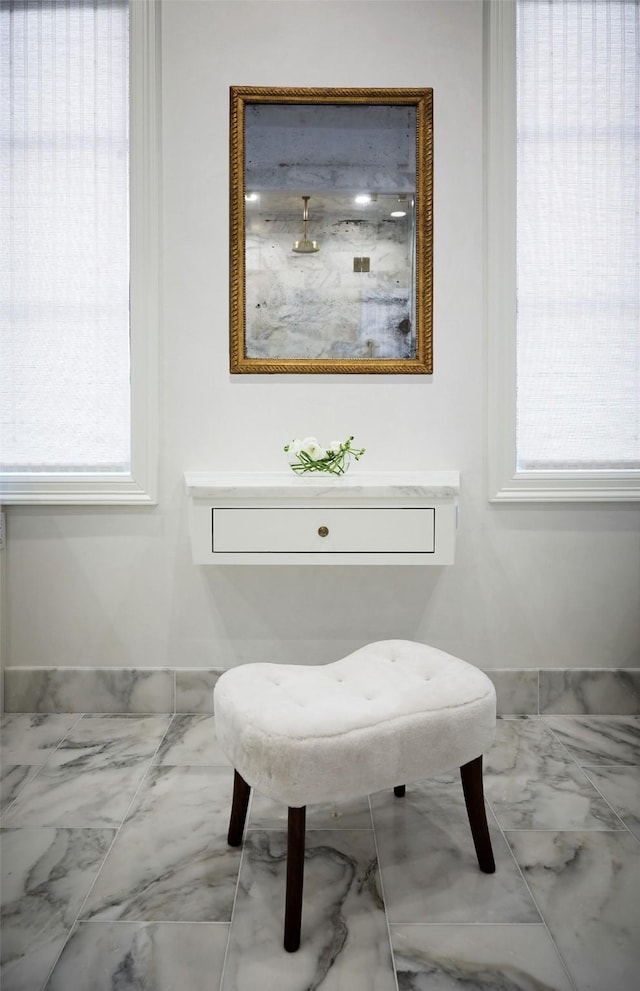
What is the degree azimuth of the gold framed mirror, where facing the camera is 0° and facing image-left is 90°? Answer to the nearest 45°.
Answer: approximately 0°

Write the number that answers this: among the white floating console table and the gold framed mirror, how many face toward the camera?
2

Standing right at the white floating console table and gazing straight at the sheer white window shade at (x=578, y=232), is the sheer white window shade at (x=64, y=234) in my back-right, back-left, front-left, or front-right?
back-left

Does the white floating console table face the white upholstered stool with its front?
yes
